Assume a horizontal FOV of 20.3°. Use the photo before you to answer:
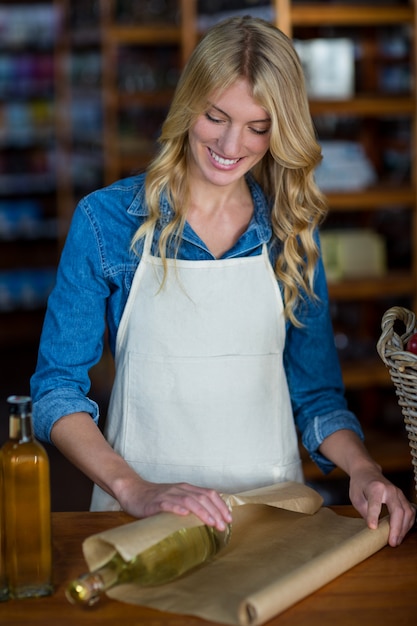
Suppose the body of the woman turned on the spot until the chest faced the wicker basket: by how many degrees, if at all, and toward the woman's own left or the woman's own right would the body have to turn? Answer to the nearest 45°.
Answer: approximately 45° to the woman's own left

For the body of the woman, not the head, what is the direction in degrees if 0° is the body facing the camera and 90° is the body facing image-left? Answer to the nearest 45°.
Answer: approximately 0°

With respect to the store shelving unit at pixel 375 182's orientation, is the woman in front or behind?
in front

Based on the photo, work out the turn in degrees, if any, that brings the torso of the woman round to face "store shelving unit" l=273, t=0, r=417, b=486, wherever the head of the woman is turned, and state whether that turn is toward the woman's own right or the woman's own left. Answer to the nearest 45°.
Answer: approximately 180°

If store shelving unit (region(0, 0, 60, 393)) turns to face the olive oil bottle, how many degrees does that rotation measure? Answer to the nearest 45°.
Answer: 0° — it already faces it

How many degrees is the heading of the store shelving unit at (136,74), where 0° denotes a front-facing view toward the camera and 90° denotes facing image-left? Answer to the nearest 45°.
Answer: approximately 0°

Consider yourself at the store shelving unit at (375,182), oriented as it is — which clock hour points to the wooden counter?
The wooden counter is roughly at 12 o'clock from the store shelving unit.

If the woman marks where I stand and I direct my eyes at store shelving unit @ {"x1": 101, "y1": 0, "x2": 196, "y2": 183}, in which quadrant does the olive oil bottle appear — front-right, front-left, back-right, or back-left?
back-left
